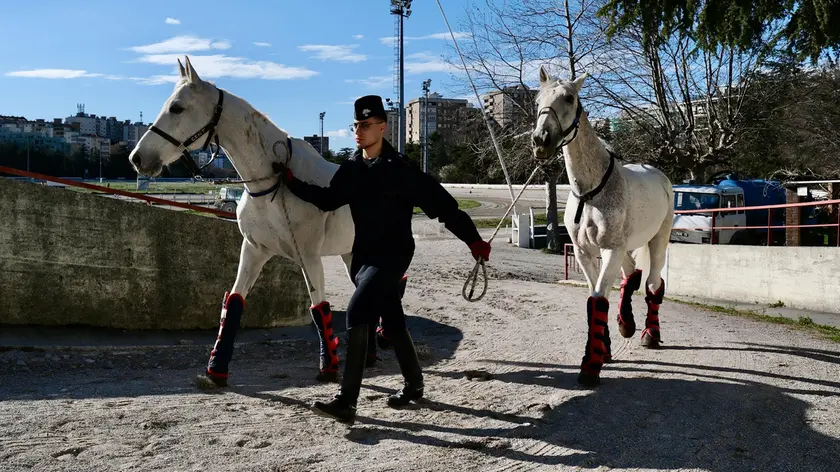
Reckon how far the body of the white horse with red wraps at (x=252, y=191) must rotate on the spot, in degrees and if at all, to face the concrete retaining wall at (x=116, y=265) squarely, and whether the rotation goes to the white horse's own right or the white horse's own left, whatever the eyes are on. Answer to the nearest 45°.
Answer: approximately 90° to the white horse's own right

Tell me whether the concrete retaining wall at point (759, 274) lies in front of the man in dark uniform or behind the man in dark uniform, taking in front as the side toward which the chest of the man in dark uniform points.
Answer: behind

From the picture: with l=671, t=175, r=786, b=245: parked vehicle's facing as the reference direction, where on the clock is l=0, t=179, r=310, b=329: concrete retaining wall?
The concrete retaining wall is roughly at 11 o'clock from the parked vehicle.

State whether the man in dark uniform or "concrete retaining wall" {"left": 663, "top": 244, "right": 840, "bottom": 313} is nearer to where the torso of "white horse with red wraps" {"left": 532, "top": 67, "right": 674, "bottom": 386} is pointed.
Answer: the man in dark uniform

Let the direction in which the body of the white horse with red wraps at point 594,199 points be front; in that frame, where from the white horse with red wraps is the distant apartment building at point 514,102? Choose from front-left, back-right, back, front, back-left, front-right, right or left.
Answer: back-right

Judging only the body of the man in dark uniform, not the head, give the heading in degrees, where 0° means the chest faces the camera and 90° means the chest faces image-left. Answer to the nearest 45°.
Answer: approximately 45°

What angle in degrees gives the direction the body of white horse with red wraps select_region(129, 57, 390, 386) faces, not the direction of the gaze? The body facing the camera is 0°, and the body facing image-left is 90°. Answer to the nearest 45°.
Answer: approximately 45°

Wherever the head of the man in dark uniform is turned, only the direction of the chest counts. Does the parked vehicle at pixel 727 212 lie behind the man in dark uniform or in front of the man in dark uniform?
behind

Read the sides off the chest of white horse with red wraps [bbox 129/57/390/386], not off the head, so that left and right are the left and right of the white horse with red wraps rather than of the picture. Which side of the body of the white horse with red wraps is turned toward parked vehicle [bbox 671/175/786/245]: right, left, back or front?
back

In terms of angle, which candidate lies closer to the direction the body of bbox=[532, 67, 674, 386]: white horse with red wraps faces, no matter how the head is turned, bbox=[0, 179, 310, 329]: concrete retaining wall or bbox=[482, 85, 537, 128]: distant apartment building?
the concrete retaining wall

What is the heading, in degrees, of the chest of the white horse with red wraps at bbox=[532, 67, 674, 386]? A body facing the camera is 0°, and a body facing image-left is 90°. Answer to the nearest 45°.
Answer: approximately 45°
